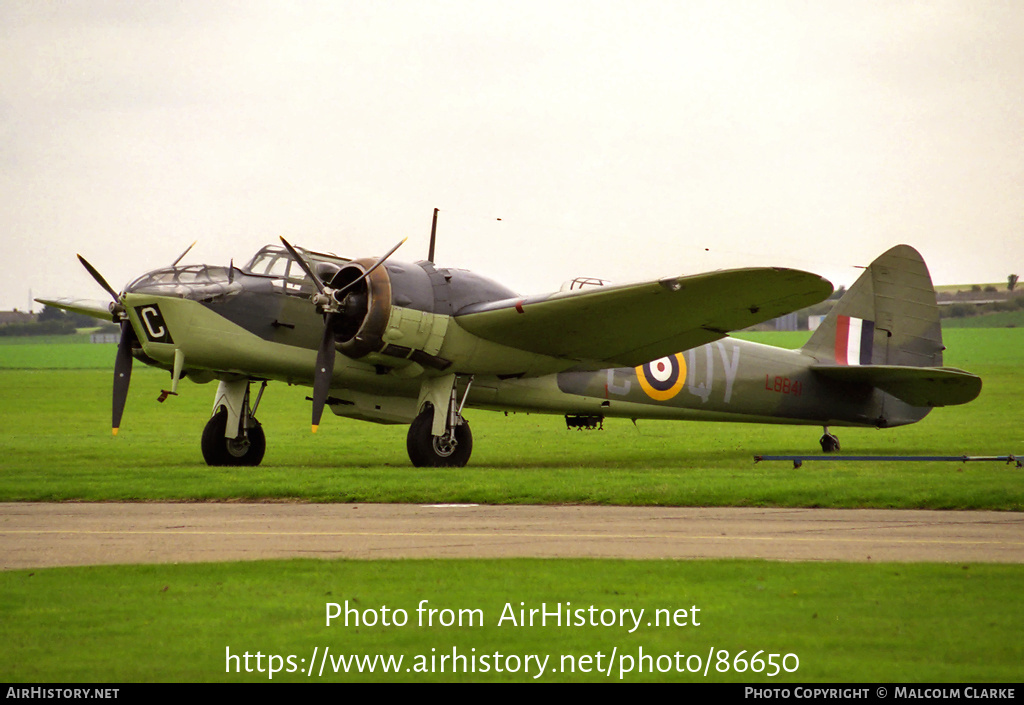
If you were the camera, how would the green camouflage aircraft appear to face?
facing the viewer and to the left of the viewer
